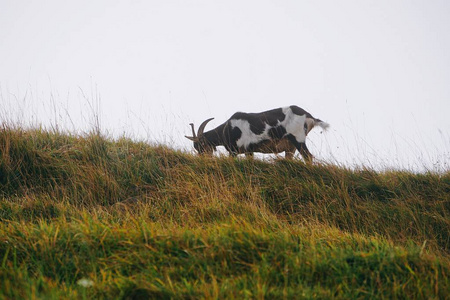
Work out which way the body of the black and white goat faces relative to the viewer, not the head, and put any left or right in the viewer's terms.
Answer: facing to the left of the viewer
